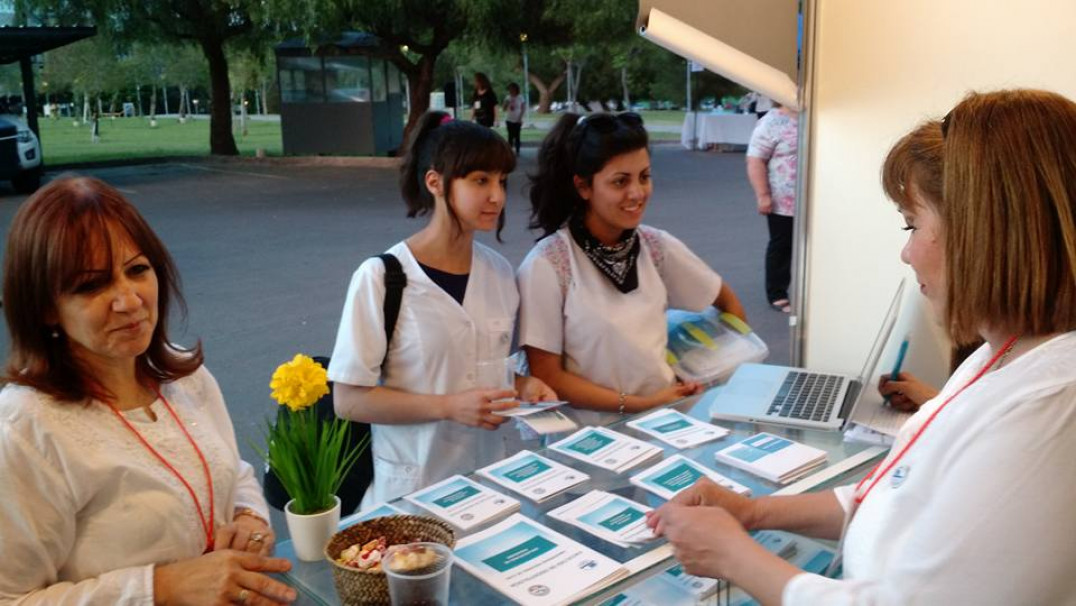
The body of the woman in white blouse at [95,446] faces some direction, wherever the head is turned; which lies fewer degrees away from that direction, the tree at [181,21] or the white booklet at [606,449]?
the white booklet

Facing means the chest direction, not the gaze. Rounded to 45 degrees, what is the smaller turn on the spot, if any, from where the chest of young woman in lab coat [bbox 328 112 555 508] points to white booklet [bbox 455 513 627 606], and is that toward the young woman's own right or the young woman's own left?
approximately 45° to the young woman's own right

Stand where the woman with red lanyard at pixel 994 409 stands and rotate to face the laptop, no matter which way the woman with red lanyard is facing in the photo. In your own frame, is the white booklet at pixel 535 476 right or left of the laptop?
left

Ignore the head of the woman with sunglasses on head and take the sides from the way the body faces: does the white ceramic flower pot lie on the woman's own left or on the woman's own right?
on the woman's own right

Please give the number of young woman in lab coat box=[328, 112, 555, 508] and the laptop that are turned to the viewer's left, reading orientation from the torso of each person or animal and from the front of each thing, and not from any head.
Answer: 1

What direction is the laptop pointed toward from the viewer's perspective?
to the viewer's left

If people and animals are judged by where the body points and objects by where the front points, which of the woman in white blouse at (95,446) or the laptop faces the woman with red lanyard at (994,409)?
the woman in white blouse

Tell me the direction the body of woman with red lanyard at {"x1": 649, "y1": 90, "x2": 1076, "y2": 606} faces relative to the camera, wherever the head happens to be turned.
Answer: to the viewer's left
